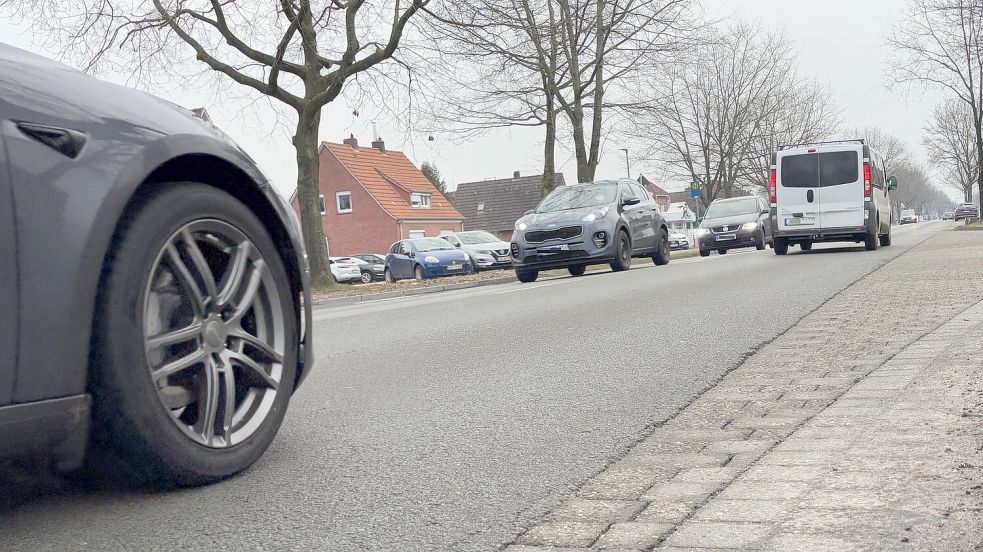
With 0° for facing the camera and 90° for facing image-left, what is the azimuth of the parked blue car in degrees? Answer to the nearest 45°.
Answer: approximately 315°

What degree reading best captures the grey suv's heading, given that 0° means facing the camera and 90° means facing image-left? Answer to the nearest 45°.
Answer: approximately 45°

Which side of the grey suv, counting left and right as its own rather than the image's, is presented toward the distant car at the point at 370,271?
right

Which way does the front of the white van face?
away from the camera

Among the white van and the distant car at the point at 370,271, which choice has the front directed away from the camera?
the white van

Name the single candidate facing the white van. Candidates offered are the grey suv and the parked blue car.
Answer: the parked blue car

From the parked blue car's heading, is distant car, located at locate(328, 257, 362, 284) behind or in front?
behind

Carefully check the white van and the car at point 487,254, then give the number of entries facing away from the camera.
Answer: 1
